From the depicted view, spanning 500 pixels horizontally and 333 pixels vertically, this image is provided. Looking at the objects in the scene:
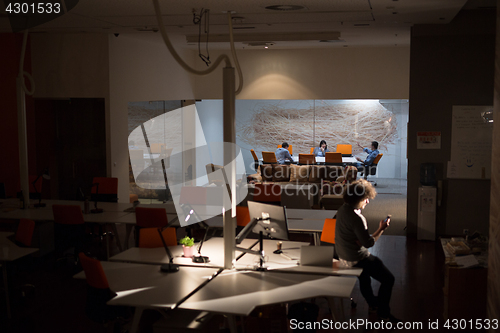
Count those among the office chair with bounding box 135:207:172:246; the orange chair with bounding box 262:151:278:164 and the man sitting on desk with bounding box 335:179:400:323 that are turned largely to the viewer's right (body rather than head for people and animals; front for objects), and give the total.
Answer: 1

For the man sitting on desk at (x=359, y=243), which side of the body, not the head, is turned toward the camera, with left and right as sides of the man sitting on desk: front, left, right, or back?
right

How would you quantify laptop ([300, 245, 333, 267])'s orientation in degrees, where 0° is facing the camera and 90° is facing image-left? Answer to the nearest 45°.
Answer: approximately 180°

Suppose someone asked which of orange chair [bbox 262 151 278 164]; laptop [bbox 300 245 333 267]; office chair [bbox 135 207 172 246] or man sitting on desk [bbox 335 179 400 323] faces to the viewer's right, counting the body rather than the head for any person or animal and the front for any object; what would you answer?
the man sitting on desk

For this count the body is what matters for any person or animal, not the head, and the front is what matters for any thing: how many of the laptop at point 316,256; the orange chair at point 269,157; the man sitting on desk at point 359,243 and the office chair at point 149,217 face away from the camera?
3

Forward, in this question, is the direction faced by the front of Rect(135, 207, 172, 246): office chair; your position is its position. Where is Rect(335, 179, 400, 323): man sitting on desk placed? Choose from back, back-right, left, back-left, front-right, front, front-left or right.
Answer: back-right

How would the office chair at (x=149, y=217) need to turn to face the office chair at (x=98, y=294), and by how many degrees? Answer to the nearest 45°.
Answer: approximately 180°

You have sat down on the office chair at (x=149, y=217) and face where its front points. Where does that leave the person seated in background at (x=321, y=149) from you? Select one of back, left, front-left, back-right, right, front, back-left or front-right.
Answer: front-right

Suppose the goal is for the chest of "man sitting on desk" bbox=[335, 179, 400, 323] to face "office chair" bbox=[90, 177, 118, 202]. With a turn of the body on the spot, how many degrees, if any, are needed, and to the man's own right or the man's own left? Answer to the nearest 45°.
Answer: approximately 135° to the man's own left

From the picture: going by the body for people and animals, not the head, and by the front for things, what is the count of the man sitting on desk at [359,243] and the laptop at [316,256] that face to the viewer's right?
1

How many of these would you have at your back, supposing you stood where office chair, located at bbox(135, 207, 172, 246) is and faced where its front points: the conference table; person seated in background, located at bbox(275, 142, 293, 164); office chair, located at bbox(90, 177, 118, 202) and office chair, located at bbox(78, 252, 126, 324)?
1

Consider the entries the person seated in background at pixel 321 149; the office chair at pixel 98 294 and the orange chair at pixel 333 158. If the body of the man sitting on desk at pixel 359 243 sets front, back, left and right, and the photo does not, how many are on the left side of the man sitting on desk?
2

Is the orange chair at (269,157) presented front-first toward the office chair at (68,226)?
no

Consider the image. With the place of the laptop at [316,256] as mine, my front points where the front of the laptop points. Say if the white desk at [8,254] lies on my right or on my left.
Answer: on my left

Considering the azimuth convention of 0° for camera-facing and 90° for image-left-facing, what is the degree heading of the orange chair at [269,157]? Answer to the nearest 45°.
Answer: approximately 180°

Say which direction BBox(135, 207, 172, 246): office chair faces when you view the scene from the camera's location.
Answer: facing away from the viewer

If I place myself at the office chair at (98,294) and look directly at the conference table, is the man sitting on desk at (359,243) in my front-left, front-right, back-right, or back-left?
front-right

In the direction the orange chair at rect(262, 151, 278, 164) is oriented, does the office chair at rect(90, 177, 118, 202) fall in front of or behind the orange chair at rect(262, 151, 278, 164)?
behind
